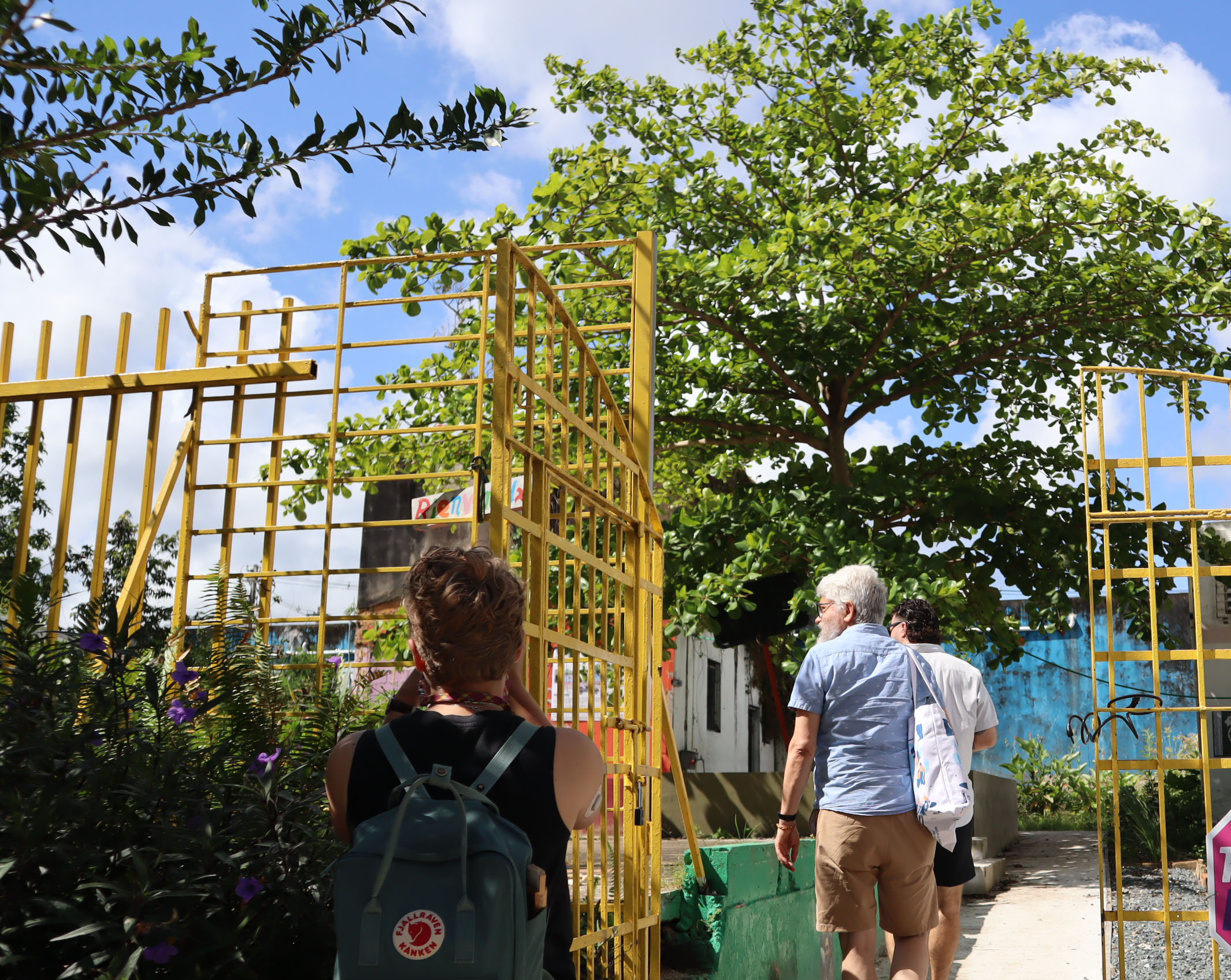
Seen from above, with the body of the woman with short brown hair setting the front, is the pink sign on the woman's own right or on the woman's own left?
on the woman's own right

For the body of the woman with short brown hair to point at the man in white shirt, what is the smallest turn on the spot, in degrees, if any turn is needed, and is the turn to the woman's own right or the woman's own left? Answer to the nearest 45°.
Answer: approximately 45° to the woman's own right

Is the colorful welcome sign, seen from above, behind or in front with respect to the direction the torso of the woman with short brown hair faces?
in front

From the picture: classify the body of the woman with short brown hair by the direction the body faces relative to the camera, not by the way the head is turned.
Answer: away from the camera

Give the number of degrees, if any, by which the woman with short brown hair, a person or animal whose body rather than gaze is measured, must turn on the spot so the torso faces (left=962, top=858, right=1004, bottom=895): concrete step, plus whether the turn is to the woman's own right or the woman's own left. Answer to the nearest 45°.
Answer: approximately 45° to the woman's own right

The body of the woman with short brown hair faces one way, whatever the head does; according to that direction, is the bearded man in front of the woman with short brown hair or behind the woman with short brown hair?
in front

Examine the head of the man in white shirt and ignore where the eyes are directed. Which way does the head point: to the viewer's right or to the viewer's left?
to the viewer's left

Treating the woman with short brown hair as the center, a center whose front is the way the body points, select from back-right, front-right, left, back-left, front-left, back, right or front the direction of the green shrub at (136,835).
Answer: front-left

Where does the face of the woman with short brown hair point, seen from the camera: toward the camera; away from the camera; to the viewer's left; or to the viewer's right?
away from the camera

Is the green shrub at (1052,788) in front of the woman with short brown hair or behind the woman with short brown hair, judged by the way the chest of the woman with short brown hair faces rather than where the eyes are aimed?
in front
